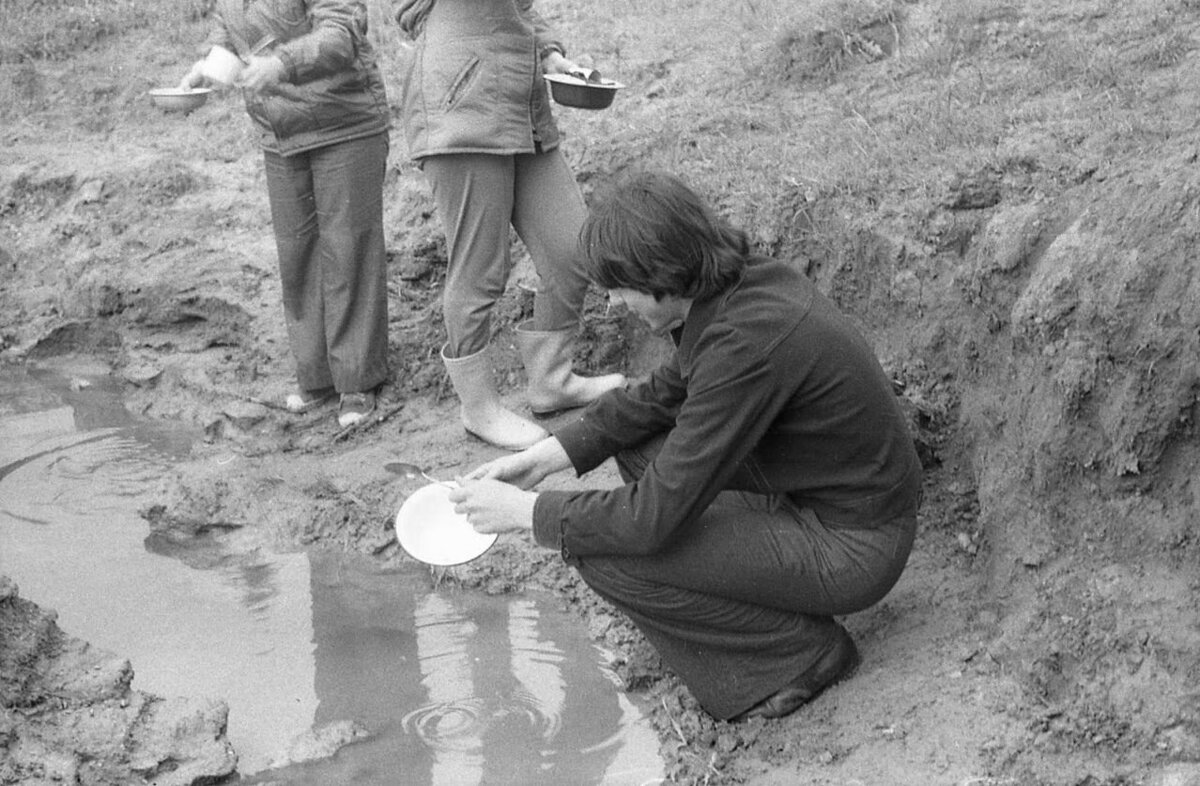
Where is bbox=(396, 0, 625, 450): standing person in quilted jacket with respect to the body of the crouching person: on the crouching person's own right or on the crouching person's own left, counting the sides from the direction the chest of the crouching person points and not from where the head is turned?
on the crouching person's own right

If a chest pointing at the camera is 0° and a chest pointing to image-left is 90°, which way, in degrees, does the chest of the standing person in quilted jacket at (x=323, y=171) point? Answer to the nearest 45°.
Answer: approximately 45°

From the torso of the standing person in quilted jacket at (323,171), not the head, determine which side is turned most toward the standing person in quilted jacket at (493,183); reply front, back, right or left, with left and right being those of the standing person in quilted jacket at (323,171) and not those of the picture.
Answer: left

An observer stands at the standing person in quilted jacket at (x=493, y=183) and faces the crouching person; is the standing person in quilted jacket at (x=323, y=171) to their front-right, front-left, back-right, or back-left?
back-right

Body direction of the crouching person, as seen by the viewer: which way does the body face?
to the viewer's left

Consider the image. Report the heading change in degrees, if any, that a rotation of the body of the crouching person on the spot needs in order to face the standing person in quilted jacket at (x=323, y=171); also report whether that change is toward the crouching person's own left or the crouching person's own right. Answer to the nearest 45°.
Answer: approximately 45° to the crouching person's own right

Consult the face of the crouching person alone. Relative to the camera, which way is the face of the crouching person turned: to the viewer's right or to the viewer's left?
to the viewer's left
